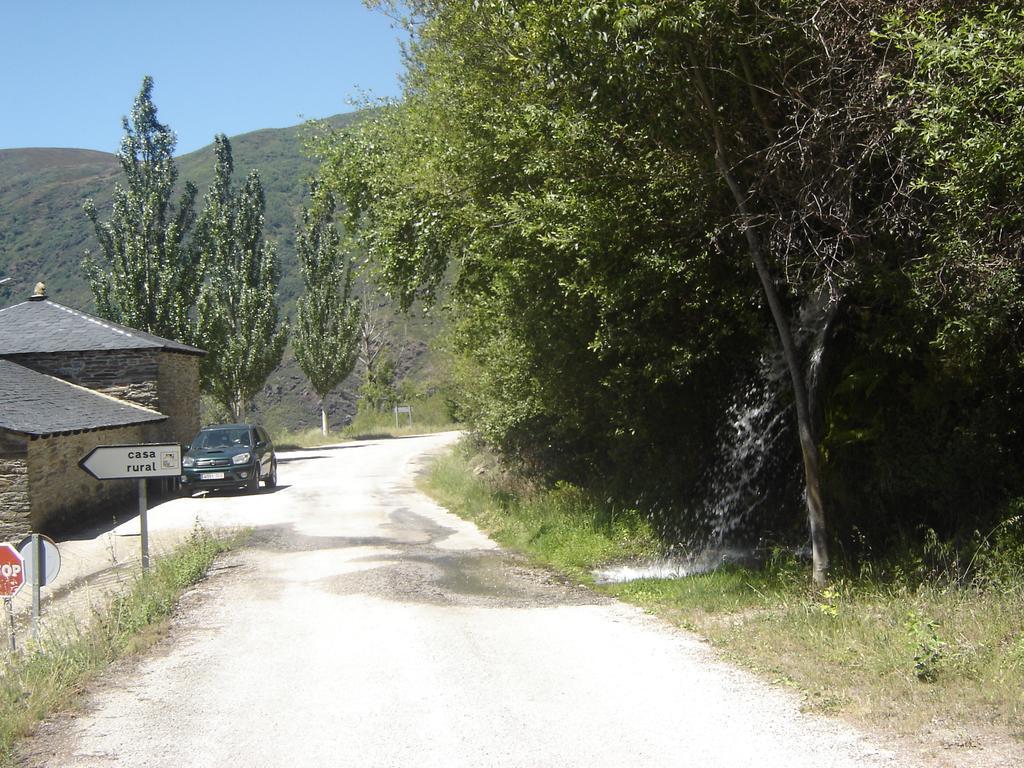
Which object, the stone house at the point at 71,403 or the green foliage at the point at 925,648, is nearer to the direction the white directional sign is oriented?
the green foliage

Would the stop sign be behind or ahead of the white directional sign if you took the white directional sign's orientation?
ahead

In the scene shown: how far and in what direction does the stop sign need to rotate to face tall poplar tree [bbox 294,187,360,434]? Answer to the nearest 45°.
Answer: approximately 180°

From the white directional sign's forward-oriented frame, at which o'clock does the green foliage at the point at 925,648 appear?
The green foliage is roughly at 11 o'clock from the white directional sign.

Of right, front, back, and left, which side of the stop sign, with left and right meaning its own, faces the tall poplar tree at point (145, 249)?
back

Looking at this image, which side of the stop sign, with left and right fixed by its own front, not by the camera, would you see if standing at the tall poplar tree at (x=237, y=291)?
back

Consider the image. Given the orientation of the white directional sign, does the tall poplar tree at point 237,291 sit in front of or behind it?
behind

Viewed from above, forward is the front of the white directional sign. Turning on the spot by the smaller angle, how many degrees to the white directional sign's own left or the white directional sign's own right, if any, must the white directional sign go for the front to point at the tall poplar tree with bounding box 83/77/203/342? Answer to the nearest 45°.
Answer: approximately 180°

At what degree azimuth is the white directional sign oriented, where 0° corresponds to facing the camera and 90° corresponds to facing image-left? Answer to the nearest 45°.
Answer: approximately 0°

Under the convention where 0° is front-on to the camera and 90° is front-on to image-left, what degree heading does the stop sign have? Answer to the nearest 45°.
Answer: approximately 0°

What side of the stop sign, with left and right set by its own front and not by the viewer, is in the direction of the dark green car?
back

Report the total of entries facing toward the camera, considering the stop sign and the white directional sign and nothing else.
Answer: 2
